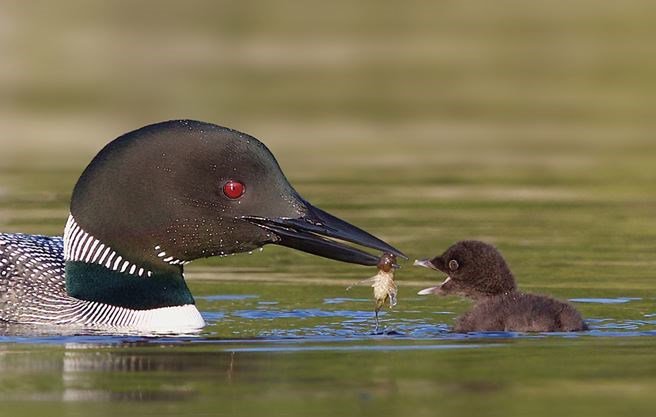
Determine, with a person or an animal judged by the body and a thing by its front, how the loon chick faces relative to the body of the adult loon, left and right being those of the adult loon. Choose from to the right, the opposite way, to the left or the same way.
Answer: the opposite way

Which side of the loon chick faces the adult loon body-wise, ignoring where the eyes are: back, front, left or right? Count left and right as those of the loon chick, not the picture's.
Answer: front

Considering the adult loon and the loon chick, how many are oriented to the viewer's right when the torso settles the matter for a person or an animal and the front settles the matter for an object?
1

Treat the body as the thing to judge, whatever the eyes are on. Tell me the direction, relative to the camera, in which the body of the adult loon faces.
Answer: to the viewer's right

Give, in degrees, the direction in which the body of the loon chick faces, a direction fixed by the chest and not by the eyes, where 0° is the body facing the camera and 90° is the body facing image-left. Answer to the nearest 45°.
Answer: approximately 90°

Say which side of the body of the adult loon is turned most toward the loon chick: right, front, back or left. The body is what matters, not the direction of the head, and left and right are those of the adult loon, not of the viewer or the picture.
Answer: front
